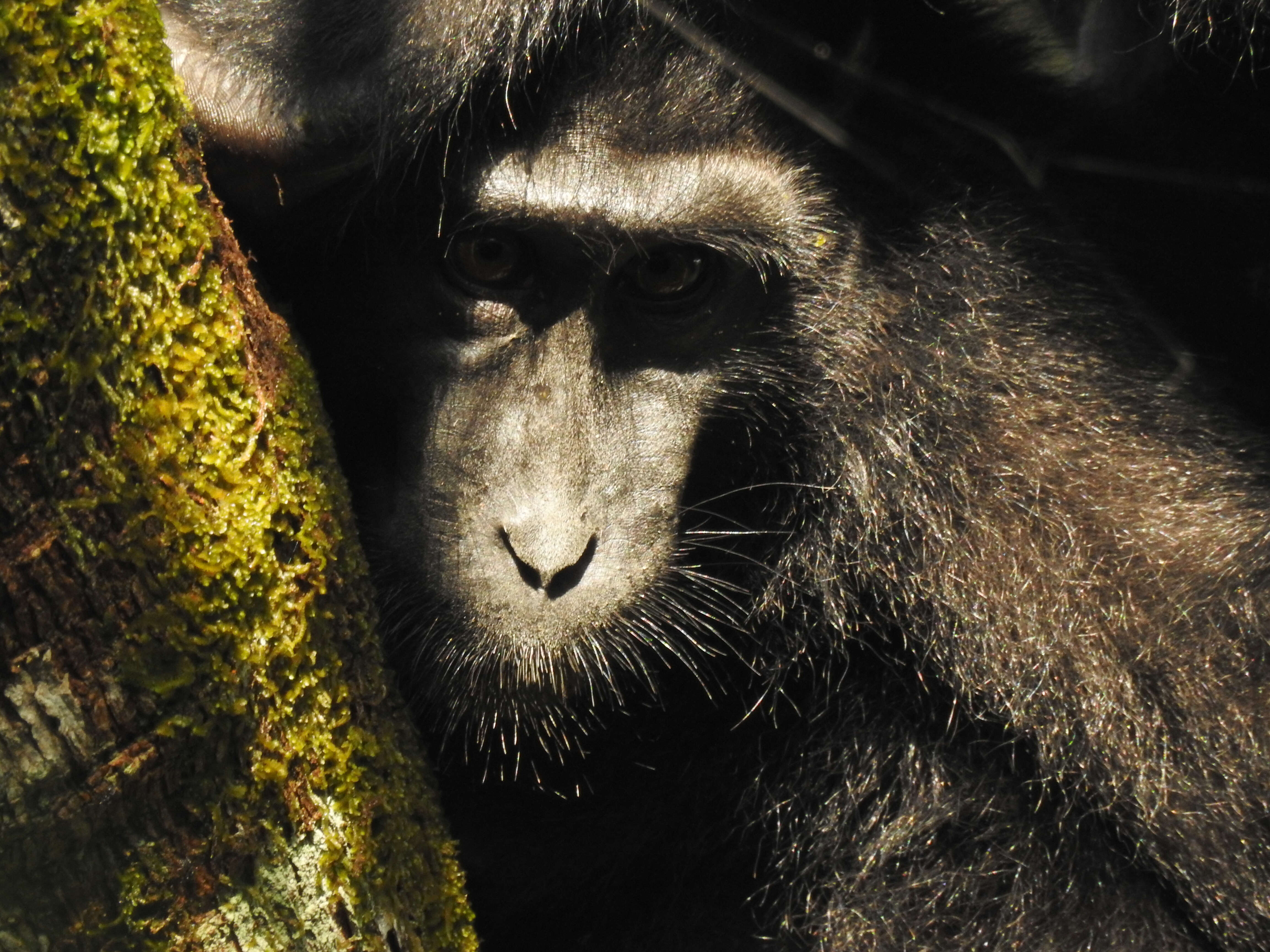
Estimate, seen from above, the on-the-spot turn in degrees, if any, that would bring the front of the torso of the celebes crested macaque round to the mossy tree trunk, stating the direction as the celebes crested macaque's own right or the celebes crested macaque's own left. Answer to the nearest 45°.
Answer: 0° — it already faces it

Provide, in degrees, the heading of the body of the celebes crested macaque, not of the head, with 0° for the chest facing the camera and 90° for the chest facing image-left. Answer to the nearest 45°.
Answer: approximately 45°
